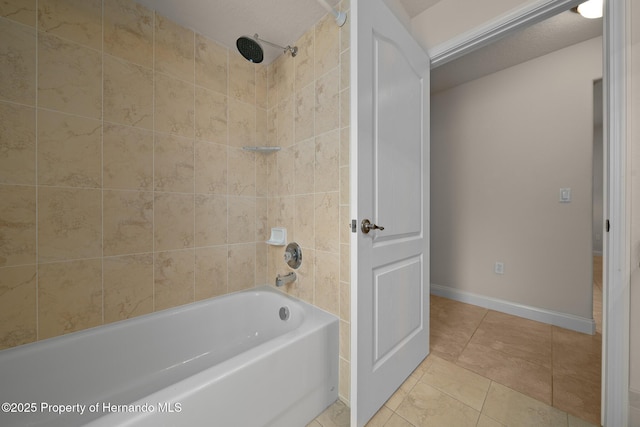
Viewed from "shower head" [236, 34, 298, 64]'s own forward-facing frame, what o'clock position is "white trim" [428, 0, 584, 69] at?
The white trim is roughly at 8 o'clock from the shower head.

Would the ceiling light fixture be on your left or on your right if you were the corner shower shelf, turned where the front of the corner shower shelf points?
on your left

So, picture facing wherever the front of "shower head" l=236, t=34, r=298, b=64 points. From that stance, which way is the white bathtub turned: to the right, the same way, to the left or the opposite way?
to the left

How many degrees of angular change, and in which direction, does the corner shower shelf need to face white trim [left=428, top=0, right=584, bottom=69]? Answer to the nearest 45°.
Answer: approximately 45° to its left

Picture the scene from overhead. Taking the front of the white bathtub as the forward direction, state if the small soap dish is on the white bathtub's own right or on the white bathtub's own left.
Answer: on the white bathtub's own left

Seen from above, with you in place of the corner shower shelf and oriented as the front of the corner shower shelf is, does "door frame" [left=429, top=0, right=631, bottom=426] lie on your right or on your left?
on your left

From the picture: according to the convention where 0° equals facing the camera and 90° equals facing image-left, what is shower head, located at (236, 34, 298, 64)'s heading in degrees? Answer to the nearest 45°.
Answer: approximately 45°

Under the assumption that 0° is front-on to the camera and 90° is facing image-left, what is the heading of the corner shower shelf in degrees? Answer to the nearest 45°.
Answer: approximately 0°
